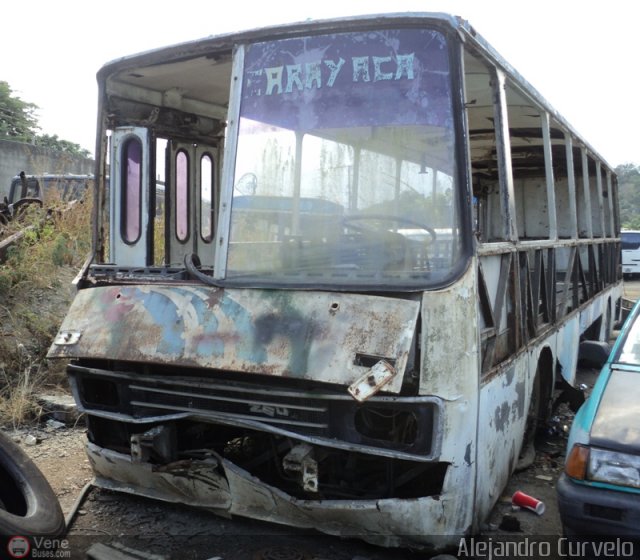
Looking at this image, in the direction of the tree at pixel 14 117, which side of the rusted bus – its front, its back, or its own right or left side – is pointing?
right

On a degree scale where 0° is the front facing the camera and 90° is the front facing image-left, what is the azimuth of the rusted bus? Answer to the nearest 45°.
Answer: approximately 45°

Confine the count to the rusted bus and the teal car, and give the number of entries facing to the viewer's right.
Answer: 0

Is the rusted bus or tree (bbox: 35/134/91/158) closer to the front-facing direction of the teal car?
the rusted bus

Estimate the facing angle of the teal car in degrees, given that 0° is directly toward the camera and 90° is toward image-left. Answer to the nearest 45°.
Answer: approximately 0°

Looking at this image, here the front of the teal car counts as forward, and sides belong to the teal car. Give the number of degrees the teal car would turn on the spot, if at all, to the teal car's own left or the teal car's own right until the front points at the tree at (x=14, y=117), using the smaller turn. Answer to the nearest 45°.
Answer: approximately 135° to the teal car's own right

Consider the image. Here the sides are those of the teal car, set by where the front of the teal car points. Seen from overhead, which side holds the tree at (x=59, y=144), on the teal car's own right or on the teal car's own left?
on the teal car's own right

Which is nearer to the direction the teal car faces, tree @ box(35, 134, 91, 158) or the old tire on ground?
the old tire on ground

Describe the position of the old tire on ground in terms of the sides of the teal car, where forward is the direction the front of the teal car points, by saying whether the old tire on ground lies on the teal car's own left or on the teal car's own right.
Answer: on the teal car's own right

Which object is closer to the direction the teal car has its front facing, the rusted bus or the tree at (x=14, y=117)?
the rusted bus
